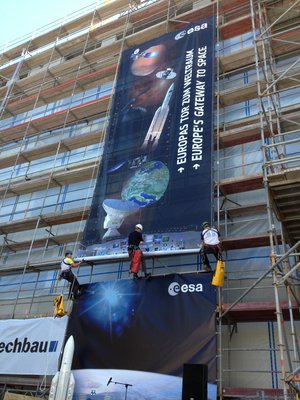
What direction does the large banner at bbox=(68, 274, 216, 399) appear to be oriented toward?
toward the camera

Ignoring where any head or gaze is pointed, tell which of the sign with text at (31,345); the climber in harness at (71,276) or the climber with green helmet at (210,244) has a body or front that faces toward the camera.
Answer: the sign with text

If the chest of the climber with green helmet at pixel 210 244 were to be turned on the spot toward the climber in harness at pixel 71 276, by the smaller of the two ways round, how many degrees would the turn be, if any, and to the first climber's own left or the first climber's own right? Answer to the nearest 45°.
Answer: approximately 90° to the first climber's own left

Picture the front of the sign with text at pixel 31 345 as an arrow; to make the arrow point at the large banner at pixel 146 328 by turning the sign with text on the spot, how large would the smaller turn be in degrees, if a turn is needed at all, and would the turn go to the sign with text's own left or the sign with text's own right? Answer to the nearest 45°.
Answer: approximately 45° to the sign with text's own left

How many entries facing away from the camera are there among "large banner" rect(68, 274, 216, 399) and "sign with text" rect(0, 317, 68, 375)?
0

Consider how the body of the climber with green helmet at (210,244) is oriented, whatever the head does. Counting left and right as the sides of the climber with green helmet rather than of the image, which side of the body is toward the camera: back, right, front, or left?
back

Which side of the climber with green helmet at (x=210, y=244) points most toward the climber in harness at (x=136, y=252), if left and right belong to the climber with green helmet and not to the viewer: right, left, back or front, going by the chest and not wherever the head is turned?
left

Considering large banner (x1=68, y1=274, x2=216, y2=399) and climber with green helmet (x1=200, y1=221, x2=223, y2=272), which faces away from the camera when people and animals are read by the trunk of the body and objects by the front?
the climber with green helmet
